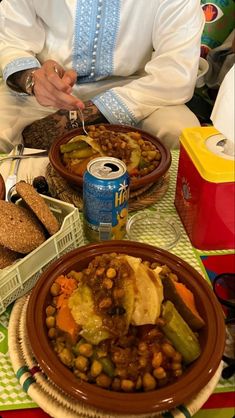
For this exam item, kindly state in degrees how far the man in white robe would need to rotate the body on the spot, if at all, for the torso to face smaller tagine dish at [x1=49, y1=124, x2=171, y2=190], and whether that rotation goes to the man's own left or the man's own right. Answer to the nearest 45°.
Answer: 0° — they already face it

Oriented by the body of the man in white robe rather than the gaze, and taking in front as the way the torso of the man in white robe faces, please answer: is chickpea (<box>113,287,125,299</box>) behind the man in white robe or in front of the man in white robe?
in front

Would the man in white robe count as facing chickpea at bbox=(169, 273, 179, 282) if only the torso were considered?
yes

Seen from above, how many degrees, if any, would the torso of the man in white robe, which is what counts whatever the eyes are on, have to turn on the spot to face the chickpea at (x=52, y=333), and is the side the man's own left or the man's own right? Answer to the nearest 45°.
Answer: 0° — they already face it

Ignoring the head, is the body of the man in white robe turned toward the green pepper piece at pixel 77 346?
yes

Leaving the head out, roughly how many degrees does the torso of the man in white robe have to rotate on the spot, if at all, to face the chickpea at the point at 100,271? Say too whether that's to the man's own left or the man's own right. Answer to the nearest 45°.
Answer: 0° — they already face it

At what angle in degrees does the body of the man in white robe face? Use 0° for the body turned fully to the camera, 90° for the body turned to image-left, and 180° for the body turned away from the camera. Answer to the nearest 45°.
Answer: approximately 0°

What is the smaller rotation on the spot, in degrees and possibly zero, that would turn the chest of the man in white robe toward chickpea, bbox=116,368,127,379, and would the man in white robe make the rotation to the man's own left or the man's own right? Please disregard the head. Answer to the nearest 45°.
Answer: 0° — they already face it
